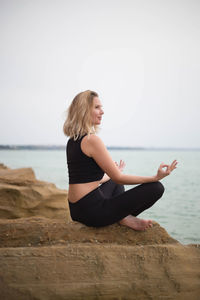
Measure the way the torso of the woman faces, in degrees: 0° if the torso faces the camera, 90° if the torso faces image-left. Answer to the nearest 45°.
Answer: approximately 225°

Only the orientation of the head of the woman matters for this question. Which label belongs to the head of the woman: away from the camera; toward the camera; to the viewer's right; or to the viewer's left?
to the viewer's right
